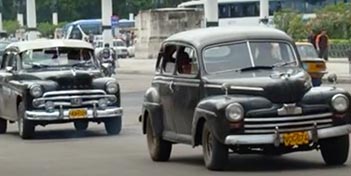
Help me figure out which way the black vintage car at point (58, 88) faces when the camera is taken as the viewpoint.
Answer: facing the viewer and to the right of the viewer

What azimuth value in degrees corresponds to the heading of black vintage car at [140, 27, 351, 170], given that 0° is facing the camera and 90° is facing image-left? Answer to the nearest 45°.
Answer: approximately 315°

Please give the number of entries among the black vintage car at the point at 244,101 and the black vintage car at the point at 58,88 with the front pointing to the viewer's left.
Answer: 0

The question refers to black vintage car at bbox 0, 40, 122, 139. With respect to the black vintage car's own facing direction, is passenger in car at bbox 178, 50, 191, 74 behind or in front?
in front

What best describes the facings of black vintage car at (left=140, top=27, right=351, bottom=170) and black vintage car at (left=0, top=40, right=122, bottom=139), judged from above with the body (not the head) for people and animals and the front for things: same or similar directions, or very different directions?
same or similar directions

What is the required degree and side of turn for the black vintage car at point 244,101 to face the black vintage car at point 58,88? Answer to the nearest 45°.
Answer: approximately 180°

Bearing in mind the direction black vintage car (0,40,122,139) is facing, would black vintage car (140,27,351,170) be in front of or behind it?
in front
